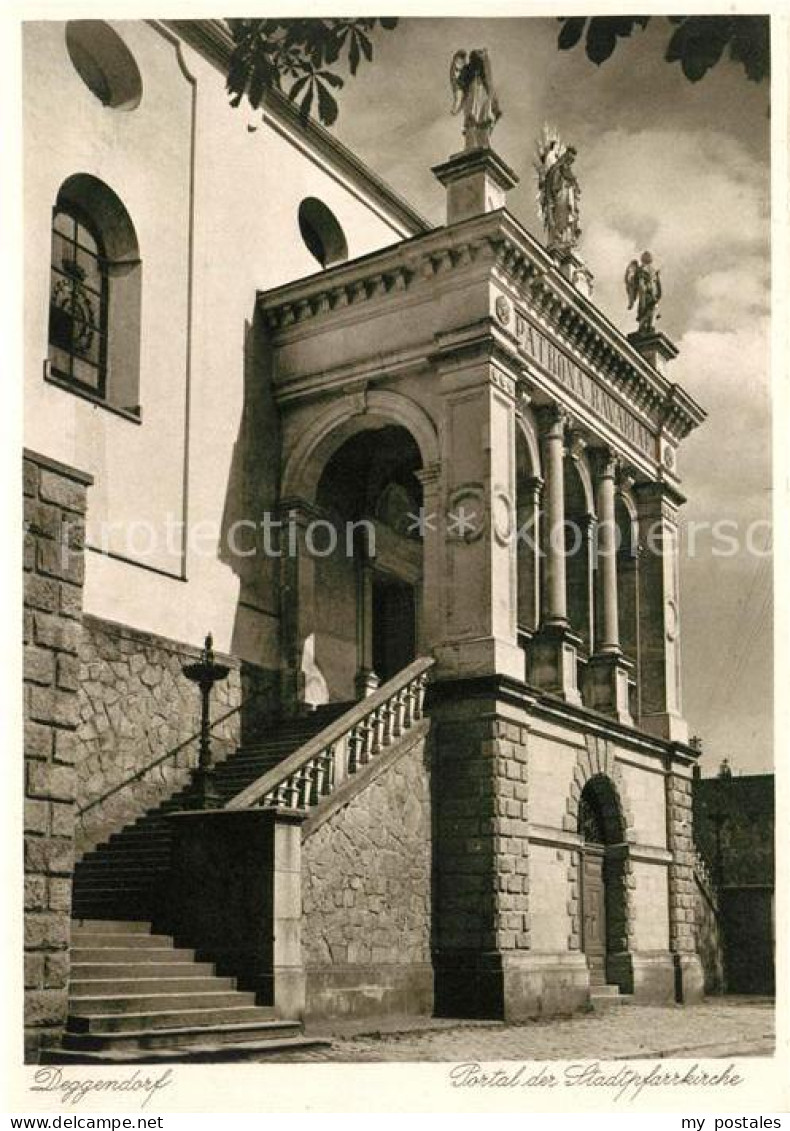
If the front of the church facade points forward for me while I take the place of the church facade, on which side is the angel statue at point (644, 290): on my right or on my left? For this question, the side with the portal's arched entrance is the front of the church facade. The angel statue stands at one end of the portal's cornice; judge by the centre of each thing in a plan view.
on my left

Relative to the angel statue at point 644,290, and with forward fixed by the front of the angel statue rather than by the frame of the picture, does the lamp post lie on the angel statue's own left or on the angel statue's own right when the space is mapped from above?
on the angel statue's own right

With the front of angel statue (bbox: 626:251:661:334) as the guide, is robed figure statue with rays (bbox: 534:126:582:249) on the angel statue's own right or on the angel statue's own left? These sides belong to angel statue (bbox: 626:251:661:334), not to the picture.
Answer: on the angel statue's own right

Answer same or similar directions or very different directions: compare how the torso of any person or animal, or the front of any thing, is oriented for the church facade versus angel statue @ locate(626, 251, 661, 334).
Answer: same or similar directions

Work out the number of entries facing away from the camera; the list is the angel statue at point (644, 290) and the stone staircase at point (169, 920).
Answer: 0

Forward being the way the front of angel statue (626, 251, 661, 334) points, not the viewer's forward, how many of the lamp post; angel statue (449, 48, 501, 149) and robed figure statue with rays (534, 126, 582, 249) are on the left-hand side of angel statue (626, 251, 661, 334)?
0

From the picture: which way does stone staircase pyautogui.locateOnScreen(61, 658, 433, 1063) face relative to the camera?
toward the camera

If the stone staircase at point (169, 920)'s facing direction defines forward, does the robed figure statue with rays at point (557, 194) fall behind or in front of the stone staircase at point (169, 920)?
behind

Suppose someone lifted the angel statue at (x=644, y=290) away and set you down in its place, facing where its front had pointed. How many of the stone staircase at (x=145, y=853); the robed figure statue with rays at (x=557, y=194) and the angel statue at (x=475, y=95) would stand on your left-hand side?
0

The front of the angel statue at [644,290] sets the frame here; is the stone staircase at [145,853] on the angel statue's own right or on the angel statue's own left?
on the angel statue's own right
